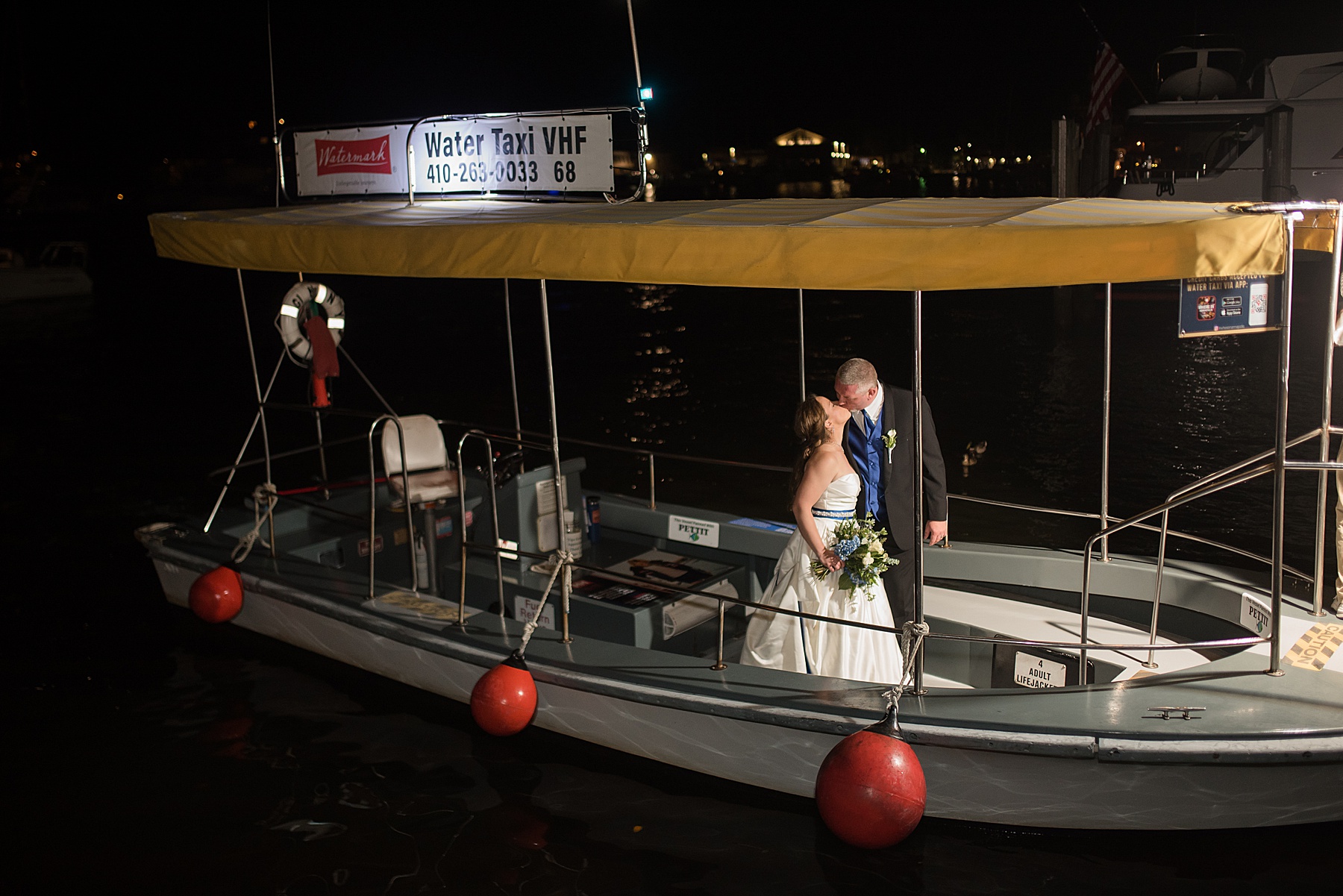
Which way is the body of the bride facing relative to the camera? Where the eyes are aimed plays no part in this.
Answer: to the viewer's right

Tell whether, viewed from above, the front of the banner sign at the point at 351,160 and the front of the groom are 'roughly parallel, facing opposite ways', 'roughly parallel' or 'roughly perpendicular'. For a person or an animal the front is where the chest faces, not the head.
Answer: roughly perpendicular

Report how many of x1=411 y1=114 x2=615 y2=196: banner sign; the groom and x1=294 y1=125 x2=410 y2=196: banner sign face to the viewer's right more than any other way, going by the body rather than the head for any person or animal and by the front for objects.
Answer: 0

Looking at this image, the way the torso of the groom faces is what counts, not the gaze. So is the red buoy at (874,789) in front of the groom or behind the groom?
in front

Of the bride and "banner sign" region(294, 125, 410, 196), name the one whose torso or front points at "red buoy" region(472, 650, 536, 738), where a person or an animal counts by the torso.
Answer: the banner sign

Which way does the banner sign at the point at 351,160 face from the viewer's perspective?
toward the camera

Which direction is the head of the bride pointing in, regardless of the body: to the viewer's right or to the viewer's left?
to the viewer's right

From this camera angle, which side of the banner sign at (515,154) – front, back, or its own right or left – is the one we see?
front

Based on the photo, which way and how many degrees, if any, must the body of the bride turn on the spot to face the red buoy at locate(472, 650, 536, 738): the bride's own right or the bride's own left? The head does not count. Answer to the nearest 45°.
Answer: approximately 180°

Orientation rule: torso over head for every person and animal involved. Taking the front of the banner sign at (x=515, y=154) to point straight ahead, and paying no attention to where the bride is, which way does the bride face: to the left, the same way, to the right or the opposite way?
to the left

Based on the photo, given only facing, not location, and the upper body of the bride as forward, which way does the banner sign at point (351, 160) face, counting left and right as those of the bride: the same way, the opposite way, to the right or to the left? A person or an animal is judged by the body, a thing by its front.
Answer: to the right

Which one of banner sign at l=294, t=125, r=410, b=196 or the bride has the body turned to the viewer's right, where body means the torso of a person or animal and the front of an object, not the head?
the bride

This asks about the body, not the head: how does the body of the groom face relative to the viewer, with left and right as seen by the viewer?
facing the viewer and to the left of the viewer
